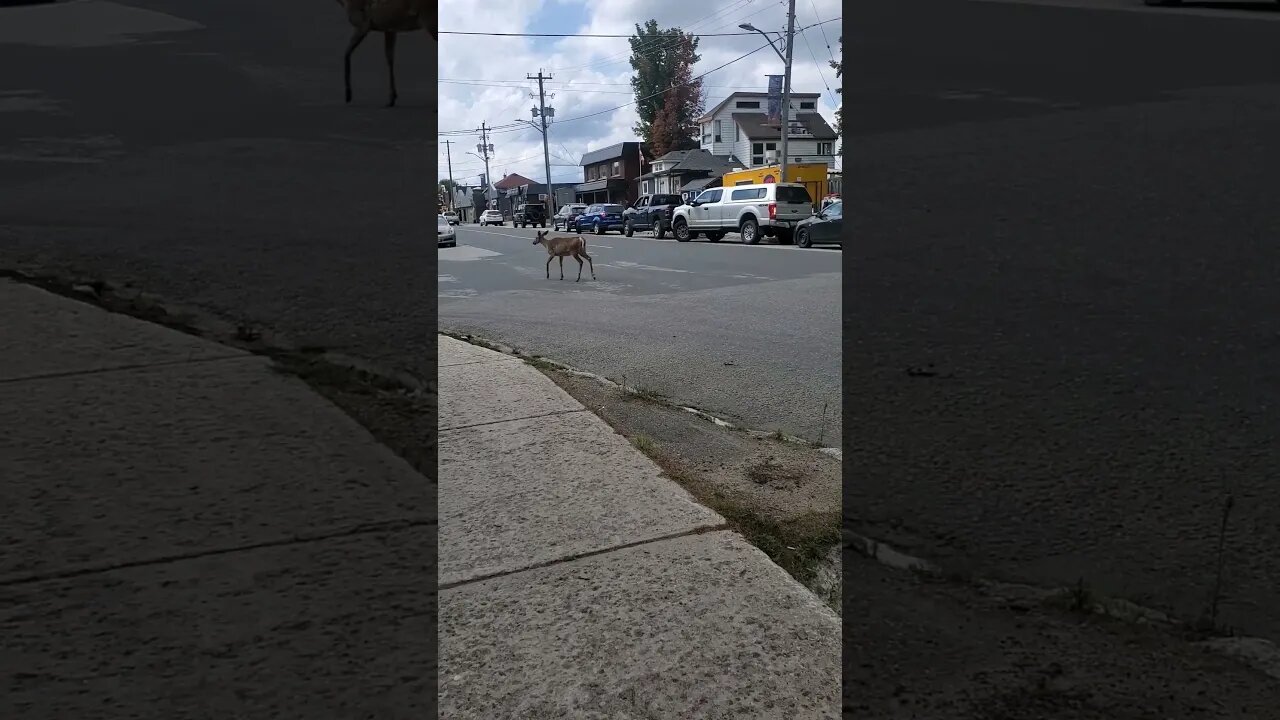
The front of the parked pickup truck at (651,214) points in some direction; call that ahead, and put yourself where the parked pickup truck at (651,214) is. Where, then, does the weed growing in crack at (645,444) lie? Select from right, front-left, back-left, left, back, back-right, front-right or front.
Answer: back-left

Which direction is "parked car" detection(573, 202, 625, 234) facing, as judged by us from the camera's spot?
facing away from the viewer and to the left of the viewer

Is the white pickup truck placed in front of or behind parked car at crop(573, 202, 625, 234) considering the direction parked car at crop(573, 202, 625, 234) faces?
behind

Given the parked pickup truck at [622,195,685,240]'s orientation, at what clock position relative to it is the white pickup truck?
The white pickup truck is roughly at 7 o'clock from the parked pickup truck.

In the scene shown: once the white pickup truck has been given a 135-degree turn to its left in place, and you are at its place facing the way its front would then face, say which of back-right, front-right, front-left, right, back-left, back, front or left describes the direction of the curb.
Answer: front

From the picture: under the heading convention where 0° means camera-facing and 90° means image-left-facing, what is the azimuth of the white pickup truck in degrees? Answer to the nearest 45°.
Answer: approximately 135°

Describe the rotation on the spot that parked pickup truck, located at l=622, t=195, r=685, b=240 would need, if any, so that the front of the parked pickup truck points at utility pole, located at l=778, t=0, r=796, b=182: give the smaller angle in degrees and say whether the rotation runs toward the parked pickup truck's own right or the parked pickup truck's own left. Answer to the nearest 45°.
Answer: approximately 180°

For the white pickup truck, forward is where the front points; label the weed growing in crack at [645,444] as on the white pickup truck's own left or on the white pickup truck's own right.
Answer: on the white pickup truck's own left

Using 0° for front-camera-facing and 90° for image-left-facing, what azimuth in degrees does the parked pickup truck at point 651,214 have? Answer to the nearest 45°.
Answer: approximately 135°

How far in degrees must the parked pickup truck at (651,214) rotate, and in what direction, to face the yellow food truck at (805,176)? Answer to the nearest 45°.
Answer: approximately 135° to its right
